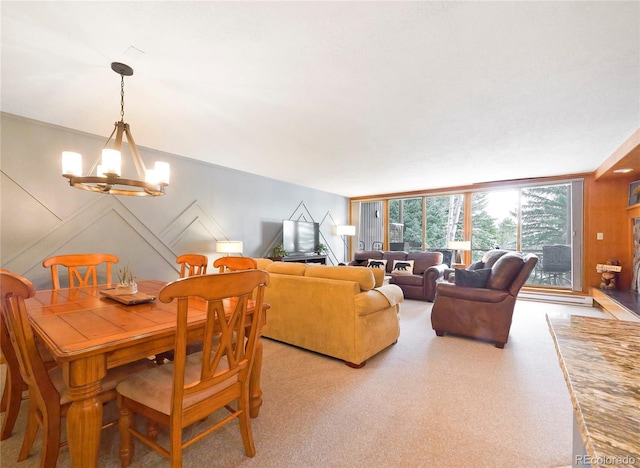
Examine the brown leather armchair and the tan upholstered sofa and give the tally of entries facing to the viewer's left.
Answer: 1

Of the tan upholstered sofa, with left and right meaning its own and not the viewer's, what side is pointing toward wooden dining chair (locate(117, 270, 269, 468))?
back

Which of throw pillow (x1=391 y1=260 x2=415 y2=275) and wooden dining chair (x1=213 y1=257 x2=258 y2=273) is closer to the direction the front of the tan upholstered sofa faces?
the throw pillow

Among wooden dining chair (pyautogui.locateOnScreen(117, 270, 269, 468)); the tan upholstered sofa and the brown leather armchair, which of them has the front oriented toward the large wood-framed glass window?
the tan upholstered sofa

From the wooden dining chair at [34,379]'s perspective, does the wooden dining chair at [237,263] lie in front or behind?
in front

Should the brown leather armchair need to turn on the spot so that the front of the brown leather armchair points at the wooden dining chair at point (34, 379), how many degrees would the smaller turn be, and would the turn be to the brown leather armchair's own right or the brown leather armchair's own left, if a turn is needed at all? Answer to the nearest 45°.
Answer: approximately 45° to the brown leather armchair's own left

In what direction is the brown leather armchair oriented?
to the viewer's left

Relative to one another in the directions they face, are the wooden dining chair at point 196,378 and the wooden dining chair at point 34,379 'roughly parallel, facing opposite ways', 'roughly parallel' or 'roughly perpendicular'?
roughly perpendicular

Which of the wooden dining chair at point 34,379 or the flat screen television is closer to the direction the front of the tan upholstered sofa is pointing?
the flat screen television

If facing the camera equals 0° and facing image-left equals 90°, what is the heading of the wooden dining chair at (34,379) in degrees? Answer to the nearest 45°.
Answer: approximately 225°

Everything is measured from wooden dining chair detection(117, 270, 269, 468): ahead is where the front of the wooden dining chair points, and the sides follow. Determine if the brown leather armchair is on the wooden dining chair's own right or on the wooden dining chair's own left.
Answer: on the wooden dining chair's own right

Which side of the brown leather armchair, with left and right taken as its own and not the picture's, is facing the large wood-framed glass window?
right
